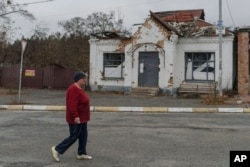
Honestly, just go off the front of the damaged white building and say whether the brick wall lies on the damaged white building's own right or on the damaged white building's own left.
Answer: on the damaged white building's own left

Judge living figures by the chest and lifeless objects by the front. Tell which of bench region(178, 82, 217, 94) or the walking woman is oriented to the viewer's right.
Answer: the walking woman

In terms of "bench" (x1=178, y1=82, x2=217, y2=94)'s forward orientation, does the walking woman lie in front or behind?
in front

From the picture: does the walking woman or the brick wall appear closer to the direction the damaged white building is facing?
the walking woman

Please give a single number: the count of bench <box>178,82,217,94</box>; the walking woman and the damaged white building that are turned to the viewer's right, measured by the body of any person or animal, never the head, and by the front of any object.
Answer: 1

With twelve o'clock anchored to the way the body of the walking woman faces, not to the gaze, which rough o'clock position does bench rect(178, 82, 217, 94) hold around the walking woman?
The bench is roughly at 10 o'clock from the walking woman.

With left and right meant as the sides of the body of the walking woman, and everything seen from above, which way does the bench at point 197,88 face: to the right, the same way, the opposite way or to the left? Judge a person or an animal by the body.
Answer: to the right

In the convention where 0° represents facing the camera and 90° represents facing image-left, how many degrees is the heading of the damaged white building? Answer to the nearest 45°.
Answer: approximately 0°

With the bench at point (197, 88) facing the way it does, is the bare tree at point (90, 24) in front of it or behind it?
behind

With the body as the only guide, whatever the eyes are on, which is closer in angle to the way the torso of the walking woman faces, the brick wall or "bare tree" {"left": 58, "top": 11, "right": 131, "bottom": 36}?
the brick wall
